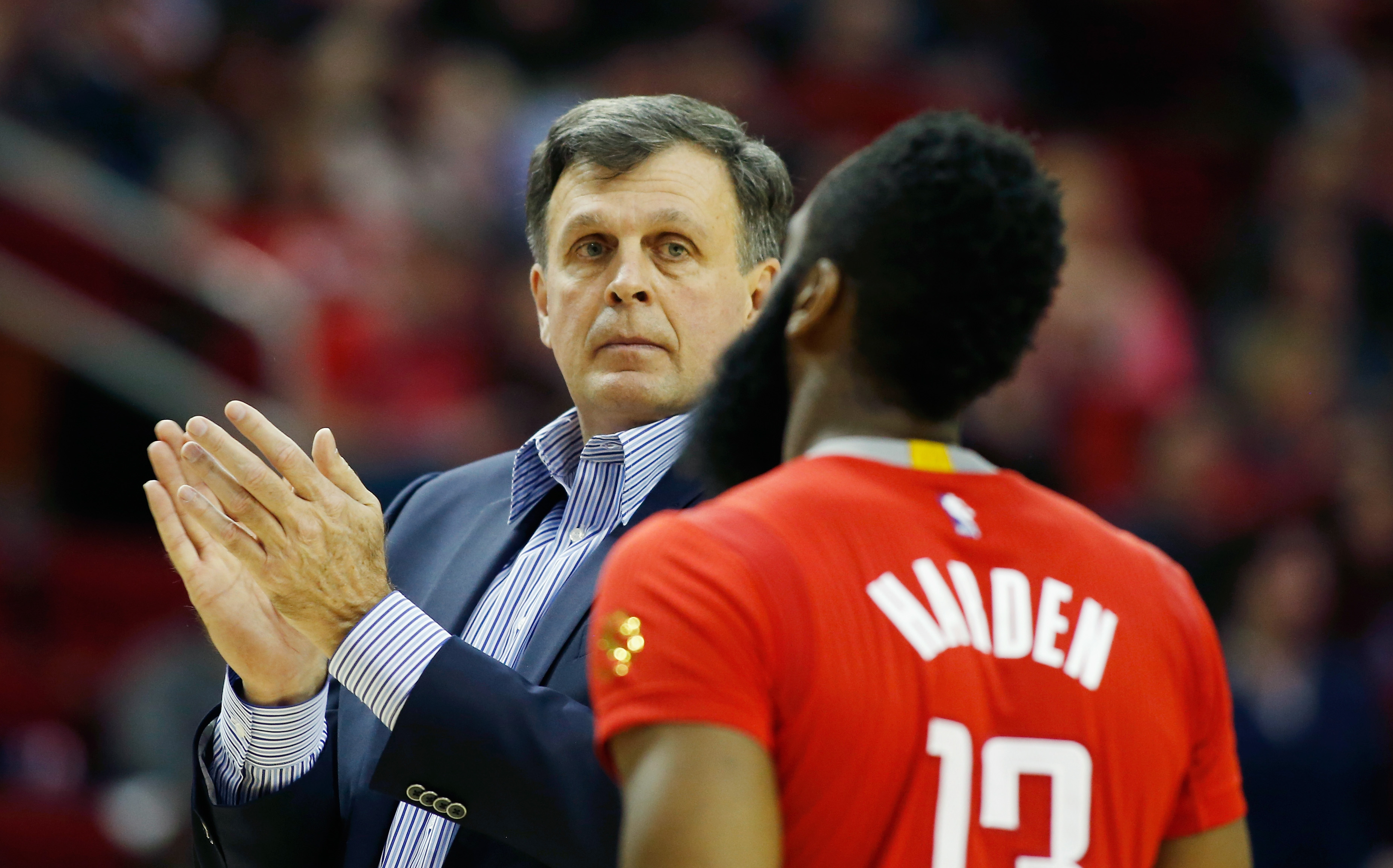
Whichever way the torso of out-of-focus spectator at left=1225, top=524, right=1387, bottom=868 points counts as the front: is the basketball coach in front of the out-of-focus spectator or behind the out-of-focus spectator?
in front

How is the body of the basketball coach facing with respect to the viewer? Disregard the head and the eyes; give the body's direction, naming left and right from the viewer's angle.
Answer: facing the viewer and to the left of the viewer

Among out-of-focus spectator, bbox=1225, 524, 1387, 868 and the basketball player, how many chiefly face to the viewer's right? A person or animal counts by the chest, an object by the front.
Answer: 0

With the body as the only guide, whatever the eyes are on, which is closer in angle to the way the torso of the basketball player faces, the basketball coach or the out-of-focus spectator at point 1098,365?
the basketball coach

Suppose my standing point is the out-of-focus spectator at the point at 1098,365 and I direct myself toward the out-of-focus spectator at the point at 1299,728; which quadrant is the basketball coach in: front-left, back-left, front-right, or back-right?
front-right

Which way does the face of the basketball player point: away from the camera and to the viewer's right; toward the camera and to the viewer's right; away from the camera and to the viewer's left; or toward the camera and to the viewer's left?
away from the camera and to the viewer's left

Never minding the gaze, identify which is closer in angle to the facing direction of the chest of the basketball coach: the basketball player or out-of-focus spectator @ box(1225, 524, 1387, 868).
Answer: the basketball player

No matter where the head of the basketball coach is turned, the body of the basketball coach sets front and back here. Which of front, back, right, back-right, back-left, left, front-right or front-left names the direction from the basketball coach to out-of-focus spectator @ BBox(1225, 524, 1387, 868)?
back

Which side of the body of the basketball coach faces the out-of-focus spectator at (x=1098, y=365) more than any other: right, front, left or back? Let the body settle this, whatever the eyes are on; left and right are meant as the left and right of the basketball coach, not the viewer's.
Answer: back

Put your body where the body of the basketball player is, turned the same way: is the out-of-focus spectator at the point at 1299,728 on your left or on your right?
on your right

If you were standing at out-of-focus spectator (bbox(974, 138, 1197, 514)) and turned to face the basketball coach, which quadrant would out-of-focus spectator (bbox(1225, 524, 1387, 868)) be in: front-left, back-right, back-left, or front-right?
front-left

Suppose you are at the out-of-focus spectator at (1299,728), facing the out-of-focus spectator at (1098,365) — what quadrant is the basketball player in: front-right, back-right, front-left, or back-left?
back-left

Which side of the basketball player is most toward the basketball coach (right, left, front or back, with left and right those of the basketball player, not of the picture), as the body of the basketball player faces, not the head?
front

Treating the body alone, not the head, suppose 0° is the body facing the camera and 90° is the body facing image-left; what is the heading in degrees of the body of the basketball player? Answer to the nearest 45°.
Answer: approximately 135°

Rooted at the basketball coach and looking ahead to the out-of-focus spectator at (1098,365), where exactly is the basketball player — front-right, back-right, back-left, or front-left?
back-right
